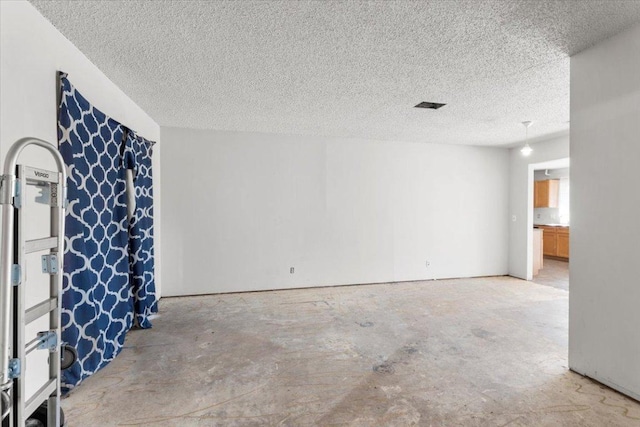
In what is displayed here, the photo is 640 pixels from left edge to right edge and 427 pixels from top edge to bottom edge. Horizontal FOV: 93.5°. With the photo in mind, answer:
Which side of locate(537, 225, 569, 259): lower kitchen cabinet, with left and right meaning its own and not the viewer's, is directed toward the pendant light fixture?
front

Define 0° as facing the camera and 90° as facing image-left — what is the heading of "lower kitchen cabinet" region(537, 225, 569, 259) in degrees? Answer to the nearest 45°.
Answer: approximately 0°

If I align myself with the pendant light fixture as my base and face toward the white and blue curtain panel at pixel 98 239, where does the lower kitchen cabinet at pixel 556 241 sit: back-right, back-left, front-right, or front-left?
back-right

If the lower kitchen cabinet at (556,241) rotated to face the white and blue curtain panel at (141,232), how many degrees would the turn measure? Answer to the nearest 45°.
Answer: approximately 45° to its right

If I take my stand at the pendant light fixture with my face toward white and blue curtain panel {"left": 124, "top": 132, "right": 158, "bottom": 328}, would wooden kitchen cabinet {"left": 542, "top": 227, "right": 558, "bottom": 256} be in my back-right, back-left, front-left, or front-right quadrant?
back-right

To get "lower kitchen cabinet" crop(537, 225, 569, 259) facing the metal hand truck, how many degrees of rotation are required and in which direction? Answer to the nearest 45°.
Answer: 0° — it already faces it

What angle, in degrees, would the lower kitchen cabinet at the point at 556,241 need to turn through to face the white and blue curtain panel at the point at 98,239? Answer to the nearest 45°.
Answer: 0° — it already faces it
